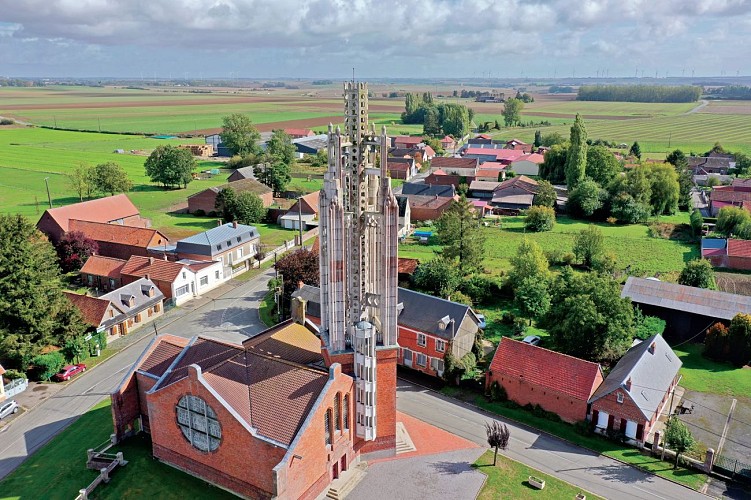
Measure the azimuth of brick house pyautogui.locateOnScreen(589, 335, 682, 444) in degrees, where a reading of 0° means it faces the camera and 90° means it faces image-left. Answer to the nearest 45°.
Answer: approximately 45°

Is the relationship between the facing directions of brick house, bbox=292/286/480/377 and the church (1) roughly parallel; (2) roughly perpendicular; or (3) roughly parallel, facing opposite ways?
roughly perpendicular

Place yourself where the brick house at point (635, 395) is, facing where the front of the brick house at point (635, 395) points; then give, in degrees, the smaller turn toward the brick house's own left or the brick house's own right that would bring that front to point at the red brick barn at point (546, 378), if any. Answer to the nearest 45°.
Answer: approximately 45° to the brick house's own right

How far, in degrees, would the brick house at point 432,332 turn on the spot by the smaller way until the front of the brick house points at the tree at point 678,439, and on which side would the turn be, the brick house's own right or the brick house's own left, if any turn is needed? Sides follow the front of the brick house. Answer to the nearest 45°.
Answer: approximately 90° to the brick house's own left

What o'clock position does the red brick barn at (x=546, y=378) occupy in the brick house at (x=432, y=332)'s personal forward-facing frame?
the red brick barn at (x=546, y=378) is roughly at 9 o'clock from the brick house at (x=432, y=332).

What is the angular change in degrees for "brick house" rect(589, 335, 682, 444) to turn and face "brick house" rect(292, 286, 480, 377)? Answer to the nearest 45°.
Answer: approximately 45° to its right
